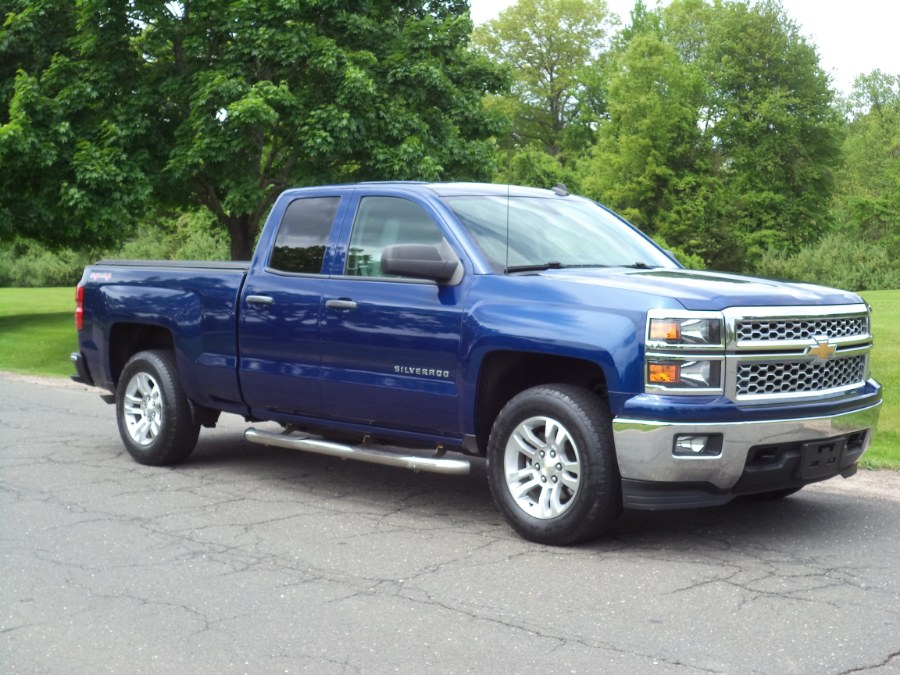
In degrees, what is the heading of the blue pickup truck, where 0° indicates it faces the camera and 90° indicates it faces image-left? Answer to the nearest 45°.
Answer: approximately 315°

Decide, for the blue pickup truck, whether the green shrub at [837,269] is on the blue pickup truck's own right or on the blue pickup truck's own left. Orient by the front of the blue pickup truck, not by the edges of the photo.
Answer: on the blue pickup truck's own left

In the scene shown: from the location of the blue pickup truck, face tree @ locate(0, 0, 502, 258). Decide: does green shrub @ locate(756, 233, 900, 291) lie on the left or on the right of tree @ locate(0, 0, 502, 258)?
right

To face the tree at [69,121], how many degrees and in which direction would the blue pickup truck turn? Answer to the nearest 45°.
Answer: approximately 180°

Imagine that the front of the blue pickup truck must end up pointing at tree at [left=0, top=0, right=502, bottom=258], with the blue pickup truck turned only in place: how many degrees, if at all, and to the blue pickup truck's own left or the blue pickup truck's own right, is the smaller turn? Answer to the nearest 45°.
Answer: approximately 135° to the blue pickup truck's own left
